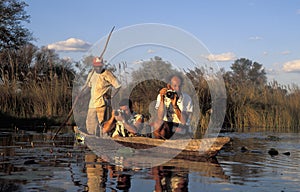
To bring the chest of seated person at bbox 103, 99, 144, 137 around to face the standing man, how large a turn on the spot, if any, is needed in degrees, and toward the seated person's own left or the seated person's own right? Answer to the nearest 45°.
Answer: approximately 90° to the seated person's own right

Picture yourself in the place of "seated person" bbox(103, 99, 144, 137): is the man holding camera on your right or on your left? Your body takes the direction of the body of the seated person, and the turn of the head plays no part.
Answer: on your left

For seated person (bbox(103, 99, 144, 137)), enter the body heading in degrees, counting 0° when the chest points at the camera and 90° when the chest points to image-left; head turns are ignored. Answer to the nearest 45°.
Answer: approximately 45°
